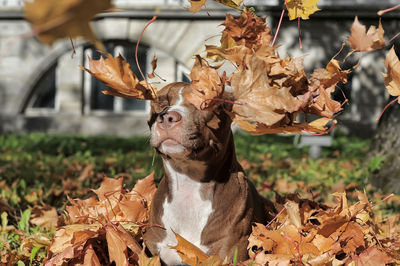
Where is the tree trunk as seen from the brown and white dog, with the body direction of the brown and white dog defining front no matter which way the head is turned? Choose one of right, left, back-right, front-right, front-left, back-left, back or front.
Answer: back

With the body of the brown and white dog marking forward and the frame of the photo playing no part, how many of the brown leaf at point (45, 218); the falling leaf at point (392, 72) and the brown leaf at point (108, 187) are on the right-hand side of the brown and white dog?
2

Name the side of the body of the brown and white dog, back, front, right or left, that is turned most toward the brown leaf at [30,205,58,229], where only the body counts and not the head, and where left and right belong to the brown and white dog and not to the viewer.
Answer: right

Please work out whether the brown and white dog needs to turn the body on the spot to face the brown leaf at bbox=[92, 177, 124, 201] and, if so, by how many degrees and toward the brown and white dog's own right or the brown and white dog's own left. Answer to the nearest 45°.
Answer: approximately 90° to the brown and white dog's own right

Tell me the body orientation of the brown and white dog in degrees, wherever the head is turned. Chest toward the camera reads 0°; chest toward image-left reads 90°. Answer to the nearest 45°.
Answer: approximately 45°

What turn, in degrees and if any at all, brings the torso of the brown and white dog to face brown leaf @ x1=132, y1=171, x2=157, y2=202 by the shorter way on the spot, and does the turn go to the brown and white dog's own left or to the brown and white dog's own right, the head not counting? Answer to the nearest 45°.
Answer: approximately 90° to the brown and white dog's own right
